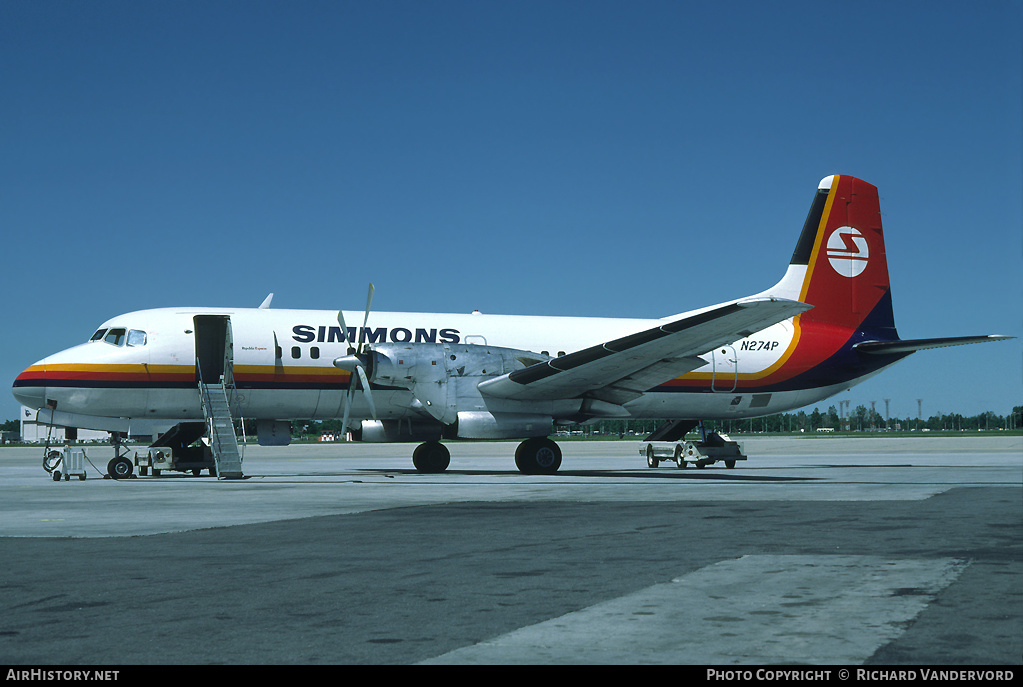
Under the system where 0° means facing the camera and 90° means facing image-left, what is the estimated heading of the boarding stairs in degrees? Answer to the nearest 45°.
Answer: approximately 0°
